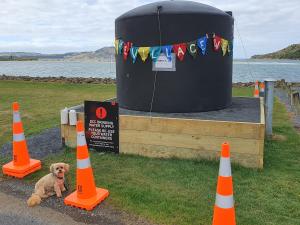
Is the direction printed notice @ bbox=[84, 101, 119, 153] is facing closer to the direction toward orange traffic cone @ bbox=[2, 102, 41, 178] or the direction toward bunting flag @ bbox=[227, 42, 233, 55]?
the orange traffic cone

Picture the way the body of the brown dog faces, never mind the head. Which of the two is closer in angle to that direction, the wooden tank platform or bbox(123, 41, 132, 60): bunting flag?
the wooden tank platform

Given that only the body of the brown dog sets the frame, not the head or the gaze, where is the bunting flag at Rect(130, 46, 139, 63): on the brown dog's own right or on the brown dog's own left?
on the brown dog's own left

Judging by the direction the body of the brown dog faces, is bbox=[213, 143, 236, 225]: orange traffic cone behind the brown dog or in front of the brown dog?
in front

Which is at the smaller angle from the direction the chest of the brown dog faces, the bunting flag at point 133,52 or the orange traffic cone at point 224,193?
the orange traffic cone

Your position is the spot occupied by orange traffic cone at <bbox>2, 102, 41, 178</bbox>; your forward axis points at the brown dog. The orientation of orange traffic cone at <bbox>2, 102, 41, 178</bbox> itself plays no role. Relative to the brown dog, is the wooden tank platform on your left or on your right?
left

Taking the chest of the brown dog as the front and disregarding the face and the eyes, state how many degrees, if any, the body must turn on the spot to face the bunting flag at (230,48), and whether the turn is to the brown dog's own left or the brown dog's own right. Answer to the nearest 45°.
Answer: approximately 90° to the brown dog's own left

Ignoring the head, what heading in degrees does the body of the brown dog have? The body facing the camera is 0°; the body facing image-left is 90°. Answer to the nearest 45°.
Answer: approximately 315°

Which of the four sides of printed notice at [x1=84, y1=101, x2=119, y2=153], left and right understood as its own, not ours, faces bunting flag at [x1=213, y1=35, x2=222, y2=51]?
left

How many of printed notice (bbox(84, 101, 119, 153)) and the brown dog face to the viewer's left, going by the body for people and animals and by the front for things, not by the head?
0

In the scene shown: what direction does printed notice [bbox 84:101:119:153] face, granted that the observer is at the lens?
facing the viewer
